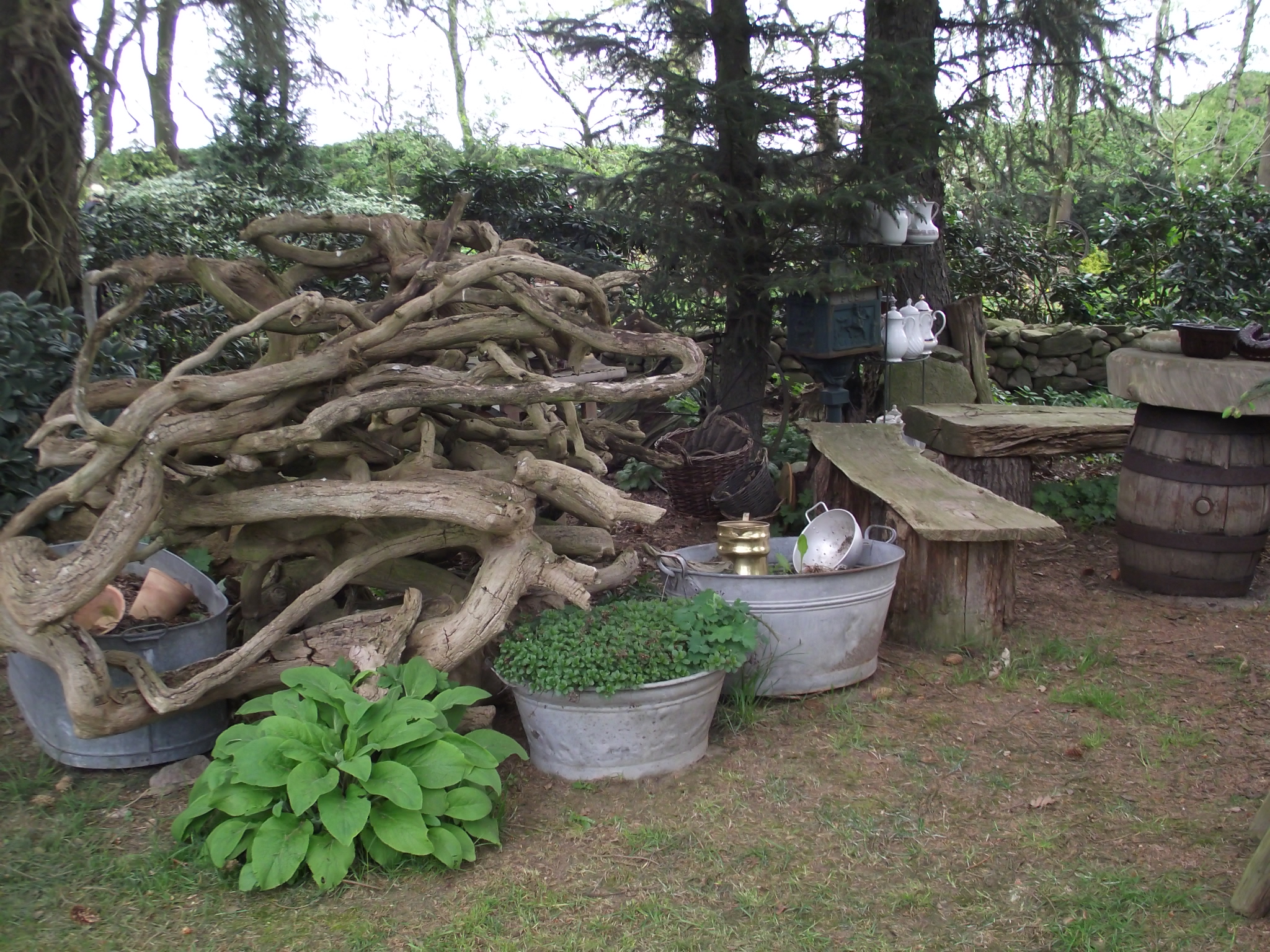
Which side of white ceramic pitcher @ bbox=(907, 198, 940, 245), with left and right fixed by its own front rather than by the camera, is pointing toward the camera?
left

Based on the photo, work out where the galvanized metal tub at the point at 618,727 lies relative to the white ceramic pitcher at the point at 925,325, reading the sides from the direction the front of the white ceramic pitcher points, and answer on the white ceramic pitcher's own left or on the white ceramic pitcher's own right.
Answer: on the white ceramic pitcher's own left

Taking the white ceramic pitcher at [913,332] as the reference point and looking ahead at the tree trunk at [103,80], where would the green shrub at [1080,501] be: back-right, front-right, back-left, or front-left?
back-left

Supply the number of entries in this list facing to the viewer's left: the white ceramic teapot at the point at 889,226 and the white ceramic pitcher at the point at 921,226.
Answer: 2

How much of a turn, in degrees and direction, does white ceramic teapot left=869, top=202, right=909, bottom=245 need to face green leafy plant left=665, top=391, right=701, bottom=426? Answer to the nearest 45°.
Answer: approximately 45° to its right

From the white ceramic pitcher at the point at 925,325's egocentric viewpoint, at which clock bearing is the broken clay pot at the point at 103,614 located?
The broken clay pot is roughly at 10 o'clock from the white ceramic pitcher.

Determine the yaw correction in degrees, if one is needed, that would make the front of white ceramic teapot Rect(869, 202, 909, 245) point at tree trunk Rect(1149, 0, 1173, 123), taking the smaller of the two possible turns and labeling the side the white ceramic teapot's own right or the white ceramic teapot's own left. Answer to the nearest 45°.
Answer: approximately 135° to the white ceramic teapot's own right

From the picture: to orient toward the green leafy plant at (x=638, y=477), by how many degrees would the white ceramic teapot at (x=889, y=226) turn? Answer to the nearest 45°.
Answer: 0° — it already faces it

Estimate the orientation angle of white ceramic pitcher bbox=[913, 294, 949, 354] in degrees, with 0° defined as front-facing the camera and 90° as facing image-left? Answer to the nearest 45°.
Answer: approximately 90°

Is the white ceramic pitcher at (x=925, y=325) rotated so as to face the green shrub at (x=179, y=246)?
yes

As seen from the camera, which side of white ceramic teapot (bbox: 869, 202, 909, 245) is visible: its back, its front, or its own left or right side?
left
